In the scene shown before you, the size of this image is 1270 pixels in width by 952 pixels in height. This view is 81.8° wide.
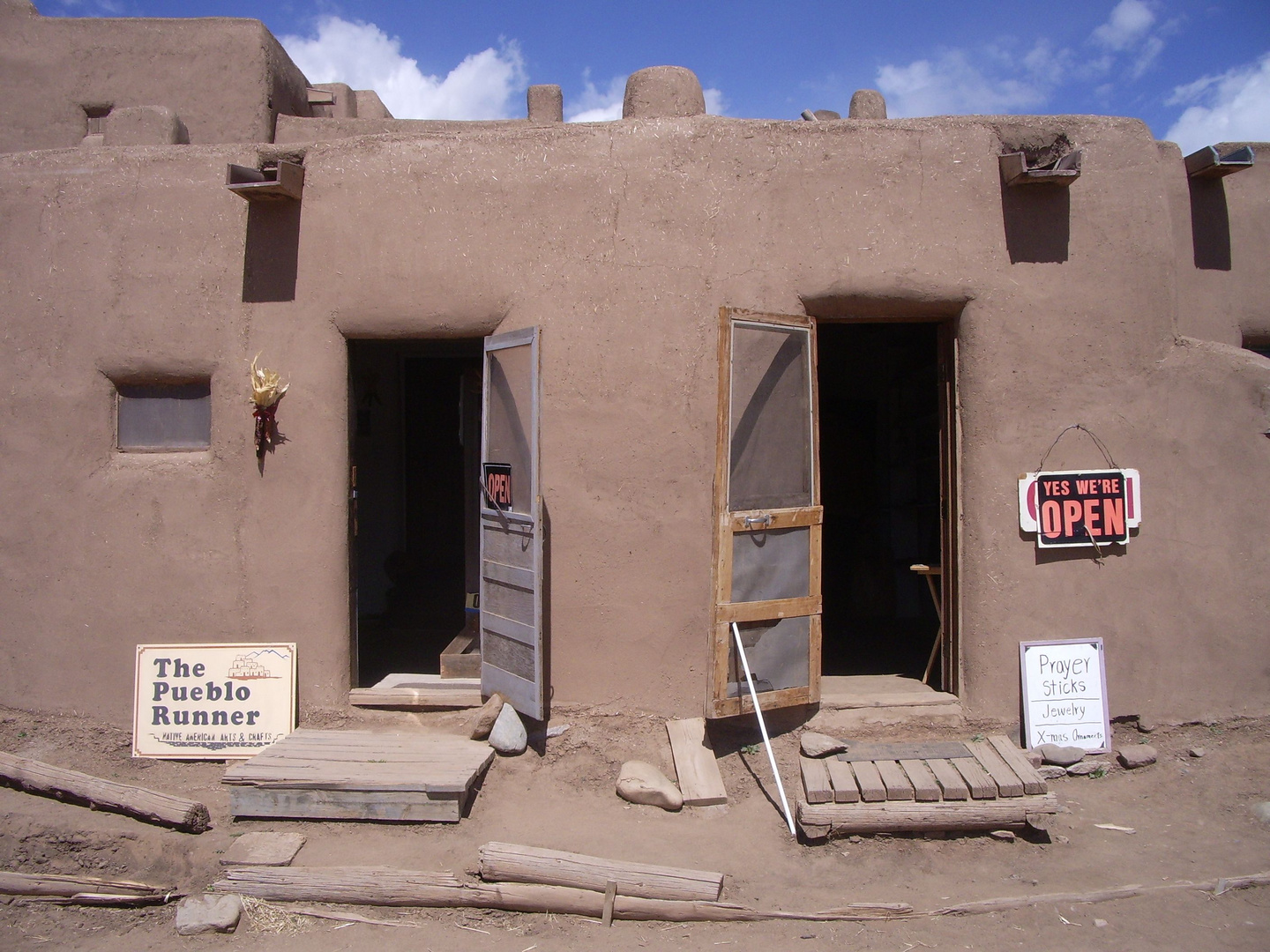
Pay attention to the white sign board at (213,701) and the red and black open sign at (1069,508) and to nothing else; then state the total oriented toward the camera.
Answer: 2

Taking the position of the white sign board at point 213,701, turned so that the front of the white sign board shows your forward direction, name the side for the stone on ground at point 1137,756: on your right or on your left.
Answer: on your left

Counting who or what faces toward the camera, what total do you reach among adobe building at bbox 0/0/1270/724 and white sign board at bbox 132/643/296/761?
2

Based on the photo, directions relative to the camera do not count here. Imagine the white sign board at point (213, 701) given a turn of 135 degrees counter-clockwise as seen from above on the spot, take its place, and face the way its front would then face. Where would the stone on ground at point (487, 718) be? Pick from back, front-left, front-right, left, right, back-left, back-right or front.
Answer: right

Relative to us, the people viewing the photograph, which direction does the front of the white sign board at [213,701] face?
facing the viewer

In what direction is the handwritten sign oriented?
toward the camera

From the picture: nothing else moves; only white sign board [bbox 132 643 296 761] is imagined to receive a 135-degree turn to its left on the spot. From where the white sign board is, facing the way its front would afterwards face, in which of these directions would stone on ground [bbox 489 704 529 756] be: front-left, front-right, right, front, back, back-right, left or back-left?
right

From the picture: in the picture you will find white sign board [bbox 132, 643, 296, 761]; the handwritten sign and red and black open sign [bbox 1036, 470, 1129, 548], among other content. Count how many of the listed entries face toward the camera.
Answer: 3
